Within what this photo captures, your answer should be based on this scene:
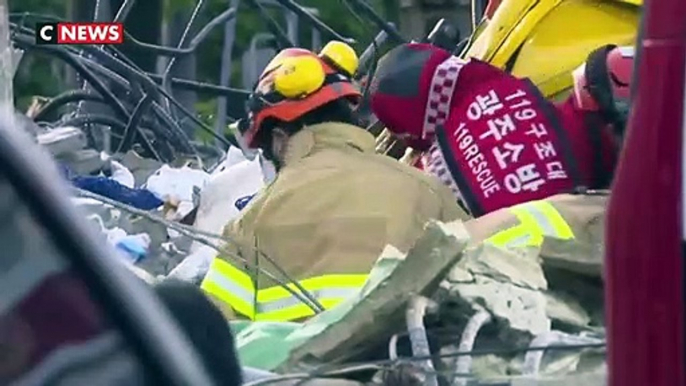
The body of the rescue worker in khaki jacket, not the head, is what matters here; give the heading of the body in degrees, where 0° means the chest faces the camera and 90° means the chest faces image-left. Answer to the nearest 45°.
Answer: approximately 135°

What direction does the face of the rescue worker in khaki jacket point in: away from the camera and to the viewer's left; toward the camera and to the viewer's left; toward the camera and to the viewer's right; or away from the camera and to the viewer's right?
away from the camera and to the viewer's left

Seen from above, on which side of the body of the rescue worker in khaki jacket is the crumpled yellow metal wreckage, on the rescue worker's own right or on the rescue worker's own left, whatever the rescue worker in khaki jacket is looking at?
on the rescue worker's own right
